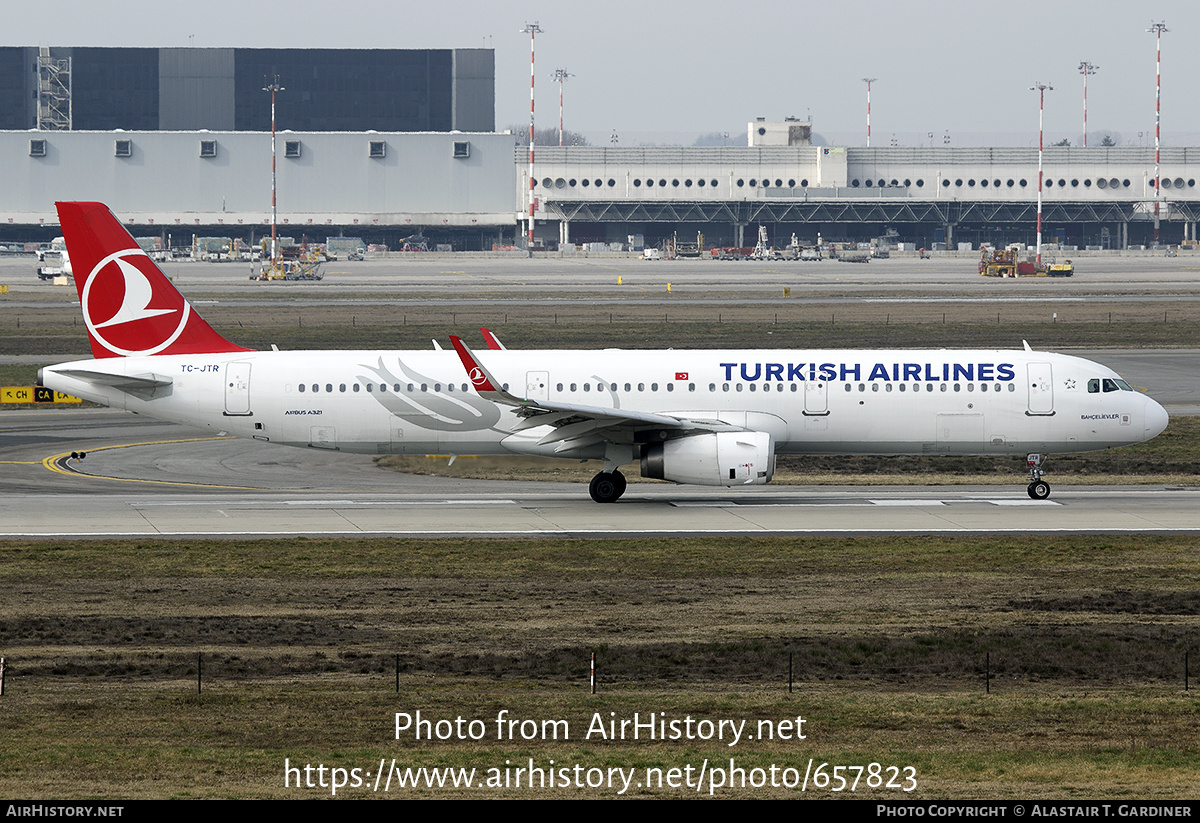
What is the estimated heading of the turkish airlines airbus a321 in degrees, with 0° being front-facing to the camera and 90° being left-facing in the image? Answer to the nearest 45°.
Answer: approximately 270°
